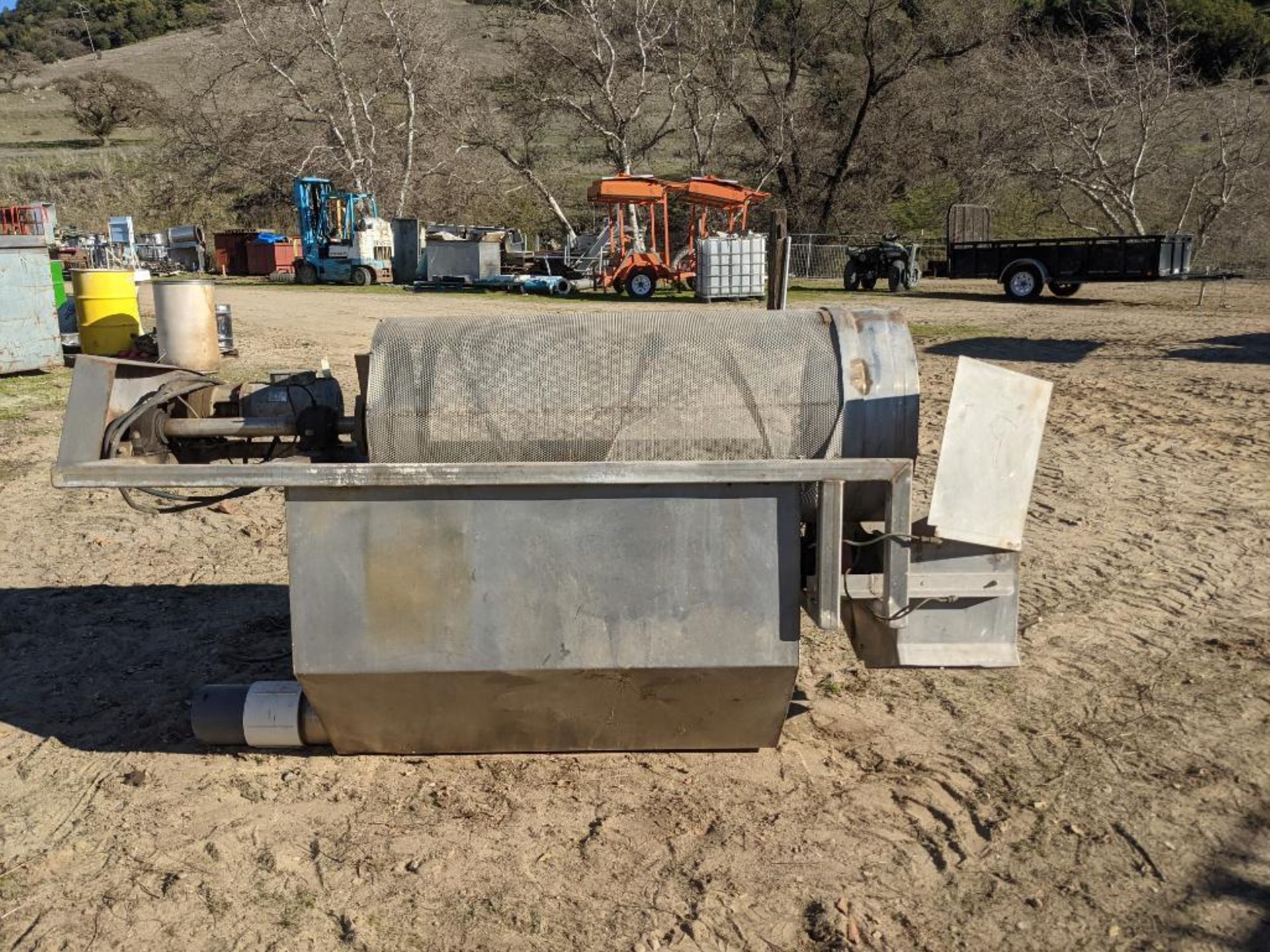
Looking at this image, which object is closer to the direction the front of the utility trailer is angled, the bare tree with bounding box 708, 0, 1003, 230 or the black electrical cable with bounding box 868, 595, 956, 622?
the black electrical cable

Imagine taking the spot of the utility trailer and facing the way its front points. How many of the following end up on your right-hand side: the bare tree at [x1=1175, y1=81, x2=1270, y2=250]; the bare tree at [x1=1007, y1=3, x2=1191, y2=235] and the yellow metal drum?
1

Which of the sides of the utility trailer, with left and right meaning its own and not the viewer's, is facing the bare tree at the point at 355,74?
back

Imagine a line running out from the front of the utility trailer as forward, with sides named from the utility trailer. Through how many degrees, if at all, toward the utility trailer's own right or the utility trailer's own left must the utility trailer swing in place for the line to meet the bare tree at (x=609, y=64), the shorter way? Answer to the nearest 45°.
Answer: approximately 180°

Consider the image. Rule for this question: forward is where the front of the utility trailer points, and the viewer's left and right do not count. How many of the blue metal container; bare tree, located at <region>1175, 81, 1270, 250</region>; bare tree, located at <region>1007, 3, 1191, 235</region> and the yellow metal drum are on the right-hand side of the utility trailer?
2

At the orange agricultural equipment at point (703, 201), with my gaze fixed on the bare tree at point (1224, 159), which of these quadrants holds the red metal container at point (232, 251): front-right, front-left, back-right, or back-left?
back-left

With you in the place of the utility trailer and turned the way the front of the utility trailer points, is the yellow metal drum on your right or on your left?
on your right

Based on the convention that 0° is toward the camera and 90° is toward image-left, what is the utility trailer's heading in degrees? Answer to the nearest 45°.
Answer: approximately 315°

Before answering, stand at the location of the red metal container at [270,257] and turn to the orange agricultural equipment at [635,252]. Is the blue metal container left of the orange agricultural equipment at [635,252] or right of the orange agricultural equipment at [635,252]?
right

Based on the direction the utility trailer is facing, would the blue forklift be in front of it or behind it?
behind

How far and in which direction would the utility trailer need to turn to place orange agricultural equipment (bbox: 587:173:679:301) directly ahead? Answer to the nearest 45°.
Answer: approximately 135° to its right

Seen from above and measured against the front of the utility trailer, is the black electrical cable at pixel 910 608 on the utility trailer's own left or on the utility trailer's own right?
on the utility trailer's own right

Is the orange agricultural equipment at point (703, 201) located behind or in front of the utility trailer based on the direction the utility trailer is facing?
behind
